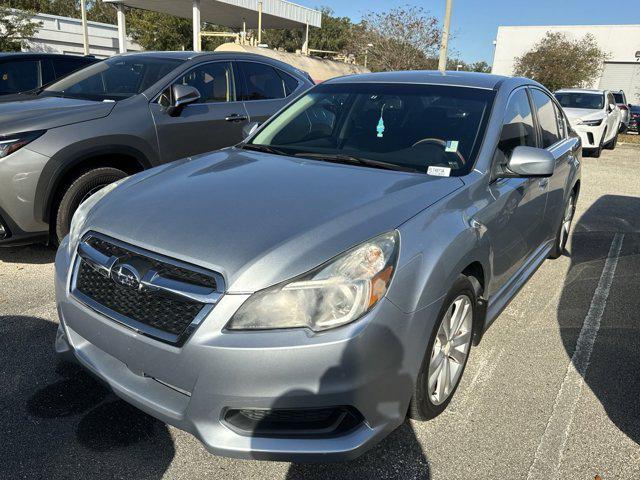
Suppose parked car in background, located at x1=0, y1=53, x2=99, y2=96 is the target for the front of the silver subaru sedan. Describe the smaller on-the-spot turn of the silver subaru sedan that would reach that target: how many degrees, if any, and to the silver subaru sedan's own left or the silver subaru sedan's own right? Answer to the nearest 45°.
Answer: approximately 90° to the silver subaru sedan's own right

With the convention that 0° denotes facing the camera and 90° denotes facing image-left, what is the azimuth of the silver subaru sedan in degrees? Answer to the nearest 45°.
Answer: approximately 45°

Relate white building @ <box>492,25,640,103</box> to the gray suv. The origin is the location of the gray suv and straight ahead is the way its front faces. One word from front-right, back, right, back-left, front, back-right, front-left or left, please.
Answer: back

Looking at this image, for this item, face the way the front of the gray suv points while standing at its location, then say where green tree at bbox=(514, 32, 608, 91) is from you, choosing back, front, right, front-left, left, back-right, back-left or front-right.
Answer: back

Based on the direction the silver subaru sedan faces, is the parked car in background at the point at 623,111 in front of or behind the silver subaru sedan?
behind

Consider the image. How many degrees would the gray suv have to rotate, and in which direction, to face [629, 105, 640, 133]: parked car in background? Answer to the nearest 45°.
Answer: approximately 180°

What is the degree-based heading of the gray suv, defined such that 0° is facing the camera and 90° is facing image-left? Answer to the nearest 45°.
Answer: approximately 45°

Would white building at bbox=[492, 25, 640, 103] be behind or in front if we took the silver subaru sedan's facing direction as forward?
behind

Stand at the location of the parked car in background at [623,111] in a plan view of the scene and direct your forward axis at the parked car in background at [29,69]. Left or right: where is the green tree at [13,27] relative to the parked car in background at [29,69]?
right

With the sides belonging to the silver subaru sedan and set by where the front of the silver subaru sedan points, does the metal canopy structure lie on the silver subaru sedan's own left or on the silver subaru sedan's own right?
on the silver subaru sedan's own right
